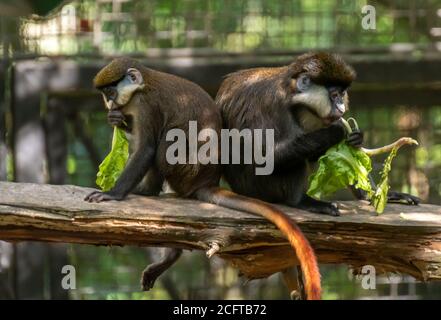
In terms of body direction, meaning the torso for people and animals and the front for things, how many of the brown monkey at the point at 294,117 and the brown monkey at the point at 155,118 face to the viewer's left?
1

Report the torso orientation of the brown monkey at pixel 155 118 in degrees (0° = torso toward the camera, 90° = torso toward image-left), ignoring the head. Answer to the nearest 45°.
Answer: approximately 90°

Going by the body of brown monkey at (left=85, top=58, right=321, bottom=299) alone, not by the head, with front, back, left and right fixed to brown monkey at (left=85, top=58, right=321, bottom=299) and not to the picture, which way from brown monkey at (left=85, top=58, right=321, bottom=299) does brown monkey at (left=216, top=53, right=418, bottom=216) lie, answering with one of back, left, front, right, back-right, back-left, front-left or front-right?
back

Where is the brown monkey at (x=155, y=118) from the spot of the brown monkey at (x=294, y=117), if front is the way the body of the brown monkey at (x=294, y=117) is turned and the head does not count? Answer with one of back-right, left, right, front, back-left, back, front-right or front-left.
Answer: back

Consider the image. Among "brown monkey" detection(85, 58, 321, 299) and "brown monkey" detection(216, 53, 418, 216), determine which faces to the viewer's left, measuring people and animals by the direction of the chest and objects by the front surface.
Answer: "brown monkey" detection(85, 58, 321, 299)

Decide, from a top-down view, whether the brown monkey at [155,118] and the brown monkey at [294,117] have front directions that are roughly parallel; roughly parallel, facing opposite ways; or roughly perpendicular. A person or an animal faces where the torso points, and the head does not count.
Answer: roughly parallel, facing opposite ways

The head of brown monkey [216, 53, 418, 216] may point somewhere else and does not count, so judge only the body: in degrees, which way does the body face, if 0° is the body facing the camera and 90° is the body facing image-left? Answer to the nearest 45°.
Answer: approximately 270°
